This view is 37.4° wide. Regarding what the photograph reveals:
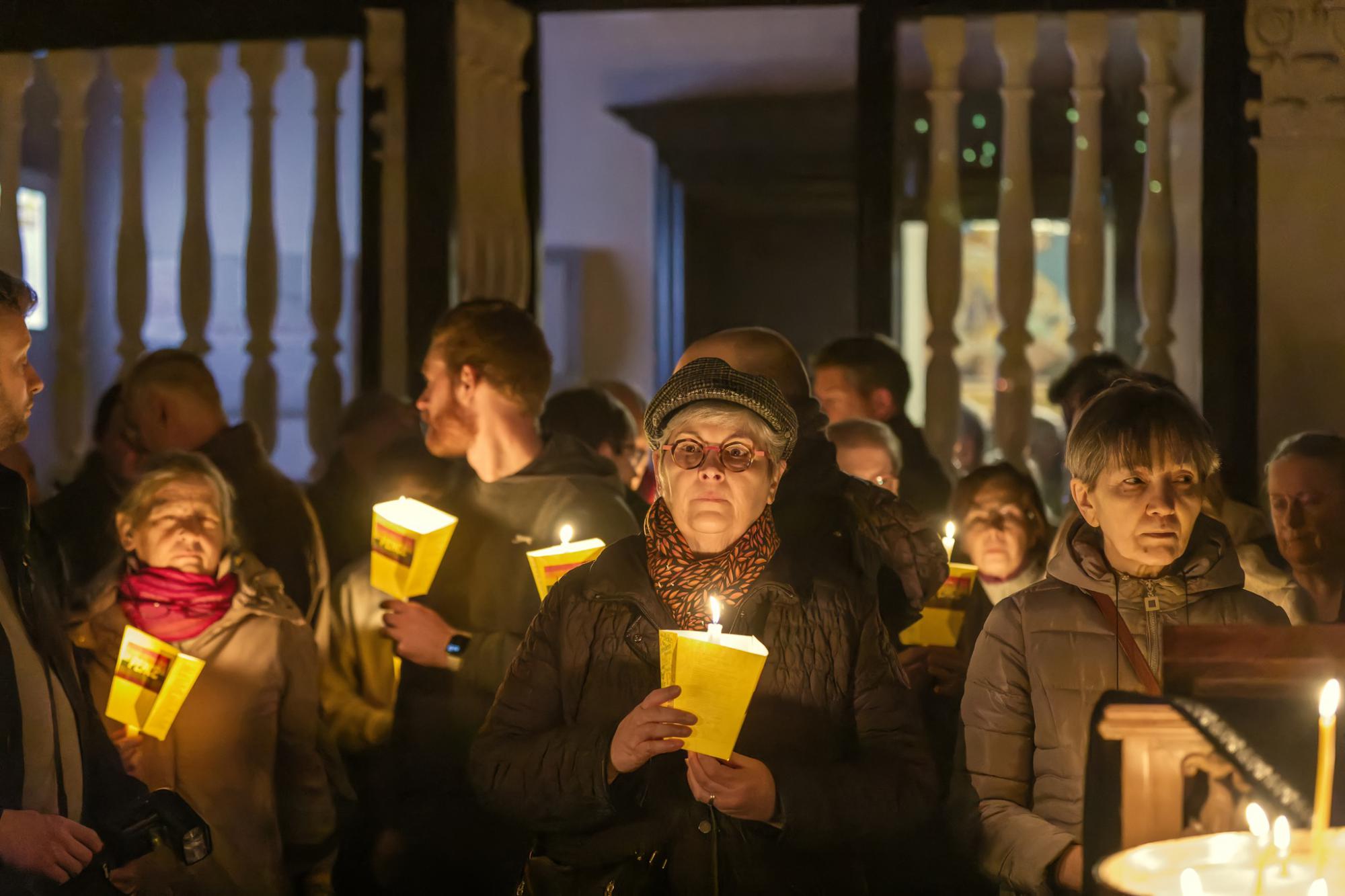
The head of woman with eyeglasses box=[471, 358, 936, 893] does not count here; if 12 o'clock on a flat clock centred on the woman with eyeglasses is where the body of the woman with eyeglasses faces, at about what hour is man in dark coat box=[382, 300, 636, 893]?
The man in dark coat is roughly at 5 o'clock from the woman with eyeglasses.

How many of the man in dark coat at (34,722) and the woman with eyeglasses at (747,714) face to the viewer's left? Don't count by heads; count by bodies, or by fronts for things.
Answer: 0

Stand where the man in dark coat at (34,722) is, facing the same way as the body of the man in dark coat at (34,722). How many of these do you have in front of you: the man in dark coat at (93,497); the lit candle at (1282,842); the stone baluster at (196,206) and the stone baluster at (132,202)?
1

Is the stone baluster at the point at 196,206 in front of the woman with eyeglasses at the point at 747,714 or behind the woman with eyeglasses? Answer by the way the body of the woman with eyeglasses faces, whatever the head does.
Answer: behind

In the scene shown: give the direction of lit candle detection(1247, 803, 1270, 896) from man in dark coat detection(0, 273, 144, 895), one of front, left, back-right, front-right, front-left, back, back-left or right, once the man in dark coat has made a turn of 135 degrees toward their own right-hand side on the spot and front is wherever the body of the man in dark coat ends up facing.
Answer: back-left

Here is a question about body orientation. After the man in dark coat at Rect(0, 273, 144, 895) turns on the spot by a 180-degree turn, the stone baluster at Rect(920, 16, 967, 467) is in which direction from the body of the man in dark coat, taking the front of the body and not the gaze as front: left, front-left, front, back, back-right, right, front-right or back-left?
right

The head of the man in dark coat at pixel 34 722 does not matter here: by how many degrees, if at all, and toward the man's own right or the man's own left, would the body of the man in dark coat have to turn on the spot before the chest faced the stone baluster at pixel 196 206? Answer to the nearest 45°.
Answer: approximately 135° to the man's own left

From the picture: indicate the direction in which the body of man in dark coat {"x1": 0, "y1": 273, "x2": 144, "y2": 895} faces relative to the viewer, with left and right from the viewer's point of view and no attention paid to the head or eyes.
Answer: facing the viewer and to the right of the viewer

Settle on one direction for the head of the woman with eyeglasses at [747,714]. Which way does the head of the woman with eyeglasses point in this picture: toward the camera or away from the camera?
toward the camera

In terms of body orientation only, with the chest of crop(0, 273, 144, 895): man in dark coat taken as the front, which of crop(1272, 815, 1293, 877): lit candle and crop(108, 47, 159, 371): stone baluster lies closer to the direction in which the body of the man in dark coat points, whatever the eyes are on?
the lit candle

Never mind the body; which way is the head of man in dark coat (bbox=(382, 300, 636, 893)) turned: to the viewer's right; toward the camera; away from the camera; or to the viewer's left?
to the viewer's left

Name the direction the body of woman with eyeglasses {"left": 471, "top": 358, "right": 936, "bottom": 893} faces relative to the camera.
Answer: toward the camera

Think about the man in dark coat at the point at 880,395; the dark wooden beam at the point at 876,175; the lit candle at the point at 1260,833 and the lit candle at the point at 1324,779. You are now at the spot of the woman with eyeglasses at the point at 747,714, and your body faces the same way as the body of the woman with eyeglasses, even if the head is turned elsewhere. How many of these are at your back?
2

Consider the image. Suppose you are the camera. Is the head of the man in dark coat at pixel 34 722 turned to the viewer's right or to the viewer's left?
to the viewer's right

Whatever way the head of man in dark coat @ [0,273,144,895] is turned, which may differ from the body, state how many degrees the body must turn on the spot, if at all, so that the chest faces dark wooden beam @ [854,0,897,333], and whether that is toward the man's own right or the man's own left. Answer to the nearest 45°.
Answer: approximately 90° to the man's own left

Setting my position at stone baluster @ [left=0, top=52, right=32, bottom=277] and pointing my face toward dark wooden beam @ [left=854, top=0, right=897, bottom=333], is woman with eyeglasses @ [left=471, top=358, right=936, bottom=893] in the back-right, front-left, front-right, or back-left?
front-right

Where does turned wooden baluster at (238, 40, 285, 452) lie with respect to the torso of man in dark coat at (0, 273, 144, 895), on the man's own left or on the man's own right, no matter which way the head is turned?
on the man's own left

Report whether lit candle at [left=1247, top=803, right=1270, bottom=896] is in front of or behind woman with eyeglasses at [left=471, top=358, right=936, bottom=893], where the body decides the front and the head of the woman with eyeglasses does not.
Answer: in front

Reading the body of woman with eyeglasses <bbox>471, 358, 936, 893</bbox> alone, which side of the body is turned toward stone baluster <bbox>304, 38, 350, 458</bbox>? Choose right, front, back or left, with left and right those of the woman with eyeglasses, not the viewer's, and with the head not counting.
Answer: back
